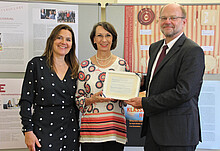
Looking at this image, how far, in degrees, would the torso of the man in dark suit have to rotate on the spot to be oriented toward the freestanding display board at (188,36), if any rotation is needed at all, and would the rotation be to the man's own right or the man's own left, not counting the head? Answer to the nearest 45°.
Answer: approximately 135° to the man's own right

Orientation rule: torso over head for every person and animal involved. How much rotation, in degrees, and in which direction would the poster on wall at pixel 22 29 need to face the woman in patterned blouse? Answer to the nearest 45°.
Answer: approximately 45° to its left

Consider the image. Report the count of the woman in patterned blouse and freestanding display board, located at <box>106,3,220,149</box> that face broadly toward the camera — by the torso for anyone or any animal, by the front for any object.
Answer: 2

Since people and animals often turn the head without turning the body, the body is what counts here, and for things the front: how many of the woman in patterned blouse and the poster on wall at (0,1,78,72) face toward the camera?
2

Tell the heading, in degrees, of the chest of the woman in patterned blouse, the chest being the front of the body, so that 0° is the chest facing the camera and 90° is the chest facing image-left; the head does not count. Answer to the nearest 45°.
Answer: approximately 0°

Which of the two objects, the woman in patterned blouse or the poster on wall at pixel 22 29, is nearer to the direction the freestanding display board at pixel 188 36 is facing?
the woman in patterned blouse

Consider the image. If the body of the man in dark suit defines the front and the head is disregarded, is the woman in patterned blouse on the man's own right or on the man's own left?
on the man's own right

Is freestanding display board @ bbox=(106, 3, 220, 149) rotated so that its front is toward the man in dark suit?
yes
